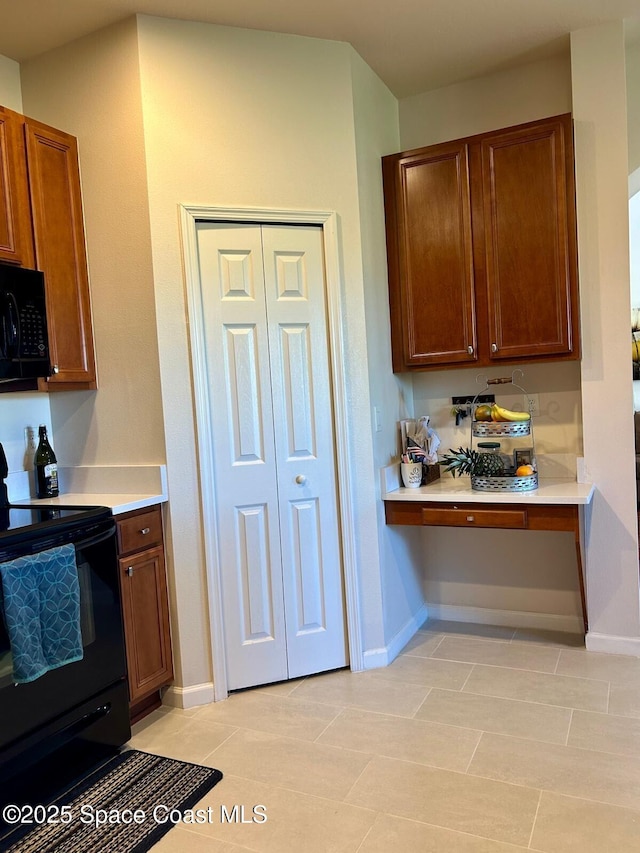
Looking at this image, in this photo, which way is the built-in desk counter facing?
toward the camera

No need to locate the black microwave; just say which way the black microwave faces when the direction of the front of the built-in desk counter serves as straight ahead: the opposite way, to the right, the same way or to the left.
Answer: to the left

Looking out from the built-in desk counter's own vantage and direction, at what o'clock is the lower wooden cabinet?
The lower wooden cabinet is roughly at 2 o'clock from the built-in desk counter.

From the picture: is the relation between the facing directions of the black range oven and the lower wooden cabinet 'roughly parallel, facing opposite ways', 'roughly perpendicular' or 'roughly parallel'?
roughly parallel

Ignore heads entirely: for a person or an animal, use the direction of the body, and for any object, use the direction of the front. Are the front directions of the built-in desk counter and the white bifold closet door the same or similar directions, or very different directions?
same or similar directions

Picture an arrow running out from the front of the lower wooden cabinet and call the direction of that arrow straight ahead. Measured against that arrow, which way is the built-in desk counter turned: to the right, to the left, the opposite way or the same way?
to the right

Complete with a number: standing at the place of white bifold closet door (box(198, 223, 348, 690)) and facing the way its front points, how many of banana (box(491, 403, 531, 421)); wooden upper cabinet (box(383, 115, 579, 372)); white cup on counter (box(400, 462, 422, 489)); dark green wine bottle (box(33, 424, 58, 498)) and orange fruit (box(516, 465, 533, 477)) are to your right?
1

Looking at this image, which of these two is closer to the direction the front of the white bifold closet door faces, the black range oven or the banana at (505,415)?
the black range oven

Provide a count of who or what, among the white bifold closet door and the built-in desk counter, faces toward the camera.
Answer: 2

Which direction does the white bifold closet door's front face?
toward the camera

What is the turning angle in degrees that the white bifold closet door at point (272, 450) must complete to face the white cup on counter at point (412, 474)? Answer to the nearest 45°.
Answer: approximately 135° to its left

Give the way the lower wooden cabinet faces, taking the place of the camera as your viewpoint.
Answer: facing the viewer and to the right of the viewer
